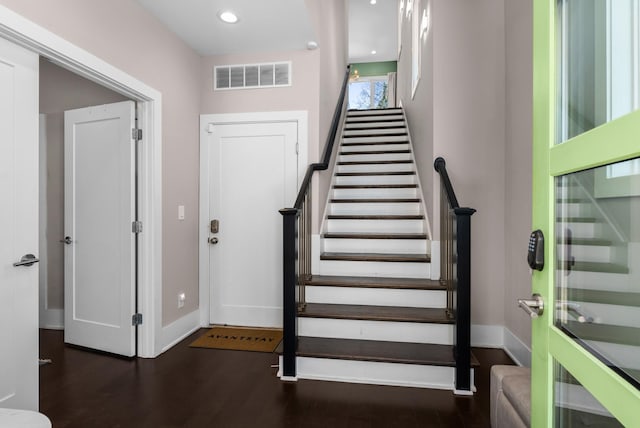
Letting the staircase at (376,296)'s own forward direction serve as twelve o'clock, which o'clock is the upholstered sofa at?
The upholstered sofa is roughly at 11 o'clock from the staircase.

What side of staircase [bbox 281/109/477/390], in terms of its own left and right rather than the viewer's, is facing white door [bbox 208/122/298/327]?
right

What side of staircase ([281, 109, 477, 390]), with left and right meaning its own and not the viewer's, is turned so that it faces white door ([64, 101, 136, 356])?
right

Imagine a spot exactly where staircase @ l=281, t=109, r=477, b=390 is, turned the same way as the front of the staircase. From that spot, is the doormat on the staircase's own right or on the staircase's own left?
on the staircase's own right

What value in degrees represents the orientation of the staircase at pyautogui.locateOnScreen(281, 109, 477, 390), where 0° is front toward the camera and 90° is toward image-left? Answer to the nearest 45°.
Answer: approximately 0°
